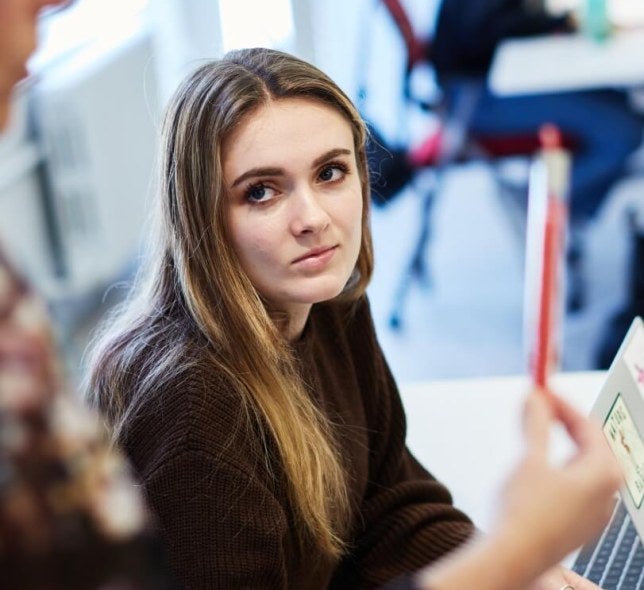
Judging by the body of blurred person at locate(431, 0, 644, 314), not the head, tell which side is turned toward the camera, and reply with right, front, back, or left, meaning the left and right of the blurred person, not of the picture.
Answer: right

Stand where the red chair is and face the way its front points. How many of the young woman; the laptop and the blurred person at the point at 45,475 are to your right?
3

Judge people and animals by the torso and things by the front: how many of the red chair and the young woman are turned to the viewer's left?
0

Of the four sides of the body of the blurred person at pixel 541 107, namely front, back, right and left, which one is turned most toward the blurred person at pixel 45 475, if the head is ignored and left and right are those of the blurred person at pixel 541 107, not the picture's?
right

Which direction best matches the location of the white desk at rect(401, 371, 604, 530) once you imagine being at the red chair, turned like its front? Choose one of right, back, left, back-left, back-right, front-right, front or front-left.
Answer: right

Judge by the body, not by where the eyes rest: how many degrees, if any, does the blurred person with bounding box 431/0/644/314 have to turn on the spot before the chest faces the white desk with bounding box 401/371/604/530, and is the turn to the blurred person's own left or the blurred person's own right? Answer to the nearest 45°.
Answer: approximately 90° to the blurred person's own right

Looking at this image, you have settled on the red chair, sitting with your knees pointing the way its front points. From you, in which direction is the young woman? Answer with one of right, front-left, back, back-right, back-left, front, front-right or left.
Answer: right

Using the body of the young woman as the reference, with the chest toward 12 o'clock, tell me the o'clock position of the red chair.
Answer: The red chair is roughly at 8 o'clock from the young woman.

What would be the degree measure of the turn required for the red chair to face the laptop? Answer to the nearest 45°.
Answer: approximately 90° to its right

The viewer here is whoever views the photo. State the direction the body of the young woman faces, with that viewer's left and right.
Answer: facing the viewer and to the right of the viewer

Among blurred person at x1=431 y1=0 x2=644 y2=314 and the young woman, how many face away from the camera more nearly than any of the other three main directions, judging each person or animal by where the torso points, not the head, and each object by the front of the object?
0

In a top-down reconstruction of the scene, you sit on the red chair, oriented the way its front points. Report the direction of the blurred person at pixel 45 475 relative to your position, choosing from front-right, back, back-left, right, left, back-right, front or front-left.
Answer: right

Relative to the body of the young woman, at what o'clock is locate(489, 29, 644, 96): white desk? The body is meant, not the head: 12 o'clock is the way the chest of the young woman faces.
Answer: The white desk is roughly at 8 o'clock from the young woman.

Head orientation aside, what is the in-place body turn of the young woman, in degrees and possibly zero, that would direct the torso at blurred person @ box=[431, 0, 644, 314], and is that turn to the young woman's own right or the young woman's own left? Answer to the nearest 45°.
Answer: approximately 135° to the young woman's own left

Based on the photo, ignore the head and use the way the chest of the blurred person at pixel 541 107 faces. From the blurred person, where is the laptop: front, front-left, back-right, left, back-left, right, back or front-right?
right

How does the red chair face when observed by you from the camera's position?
facing to the right of the viewer
